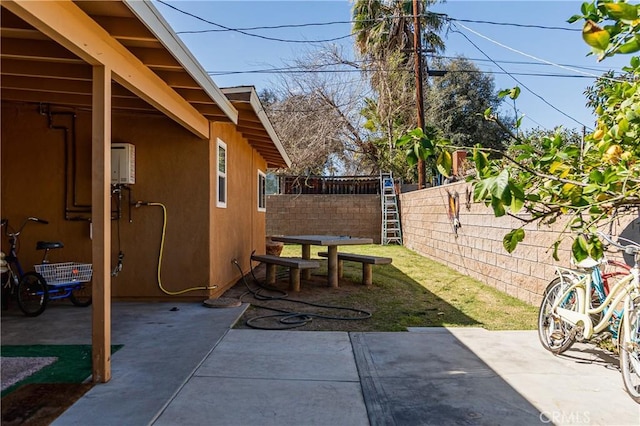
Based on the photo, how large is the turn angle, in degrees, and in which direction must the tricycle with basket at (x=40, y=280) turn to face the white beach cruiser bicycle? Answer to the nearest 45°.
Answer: approximately 180°

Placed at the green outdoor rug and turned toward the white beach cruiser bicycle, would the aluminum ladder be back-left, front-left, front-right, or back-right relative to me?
front-left

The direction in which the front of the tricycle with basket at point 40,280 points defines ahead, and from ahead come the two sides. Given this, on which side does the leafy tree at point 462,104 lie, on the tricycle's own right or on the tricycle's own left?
on the tricycle's own right

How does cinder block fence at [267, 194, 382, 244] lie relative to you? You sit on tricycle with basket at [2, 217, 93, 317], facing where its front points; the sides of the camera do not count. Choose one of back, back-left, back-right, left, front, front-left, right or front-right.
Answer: right

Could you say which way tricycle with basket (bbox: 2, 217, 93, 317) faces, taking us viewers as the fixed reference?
facing away from the viewer and to the left of the viewer

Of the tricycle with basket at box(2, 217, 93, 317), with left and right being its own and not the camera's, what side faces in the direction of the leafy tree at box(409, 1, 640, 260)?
back
